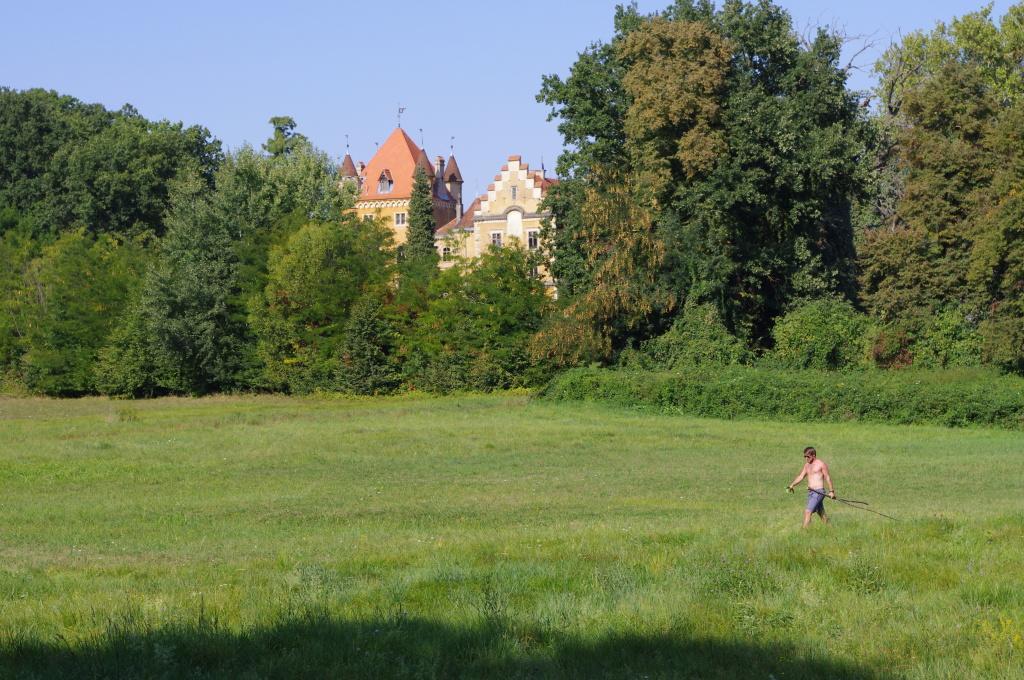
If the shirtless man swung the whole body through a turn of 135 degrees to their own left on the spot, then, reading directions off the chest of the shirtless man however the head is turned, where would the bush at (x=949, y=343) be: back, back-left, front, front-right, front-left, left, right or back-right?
left

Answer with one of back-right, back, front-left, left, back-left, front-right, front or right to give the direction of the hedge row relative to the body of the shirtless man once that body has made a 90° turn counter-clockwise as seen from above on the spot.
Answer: back-left

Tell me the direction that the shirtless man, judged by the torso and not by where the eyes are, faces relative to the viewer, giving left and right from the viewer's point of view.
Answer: facing the viewer and to the left of the viewer
